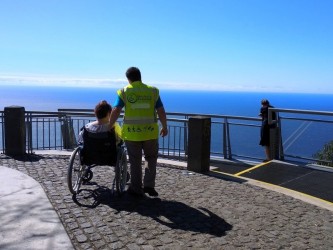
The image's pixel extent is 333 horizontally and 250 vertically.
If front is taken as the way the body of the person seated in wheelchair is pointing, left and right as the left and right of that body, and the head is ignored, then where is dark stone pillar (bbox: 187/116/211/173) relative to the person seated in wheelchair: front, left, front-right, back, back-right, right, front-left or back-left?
front-right

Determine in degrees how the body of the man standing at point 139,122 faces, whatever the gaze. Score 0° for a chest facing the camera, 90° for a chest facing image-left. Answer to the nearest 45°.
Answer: approximately 180°

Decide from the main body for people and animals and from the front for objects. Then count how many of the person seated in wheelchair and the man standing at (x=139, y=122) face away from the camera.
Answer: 2

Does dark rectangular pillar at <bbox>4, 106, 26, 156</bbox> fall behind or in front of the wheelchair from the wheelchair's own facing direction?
in front

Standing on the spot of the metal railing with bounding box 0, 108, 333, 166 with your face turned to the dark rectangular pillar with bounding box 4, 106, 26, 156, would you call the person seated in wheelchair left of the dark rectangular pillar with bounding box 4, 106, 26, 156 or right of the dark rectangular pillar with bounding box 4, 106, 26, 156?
left

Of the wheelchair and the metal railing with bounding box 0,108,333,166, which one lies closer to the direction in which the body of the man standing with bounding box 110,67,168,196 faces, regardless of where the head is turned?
the metal railing

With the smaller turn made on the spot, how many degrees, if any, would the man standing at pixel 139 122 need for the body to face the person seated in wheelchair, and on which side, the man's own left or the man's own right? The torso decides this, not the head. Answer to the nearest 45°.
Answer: approximately 90° to the man's own left

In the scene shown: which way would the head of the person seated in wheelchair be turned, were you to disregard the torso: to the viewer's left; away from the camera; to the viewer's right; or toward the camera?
away from the camera

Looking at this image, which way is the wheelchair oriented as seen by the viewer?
away from the camera

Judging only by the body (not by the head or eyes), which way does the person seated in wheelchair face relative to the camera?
away from the camera

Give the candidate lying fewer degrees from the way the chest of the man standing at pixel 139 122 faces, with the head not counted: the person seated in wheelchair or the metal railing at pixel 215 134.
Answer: the metal railing
